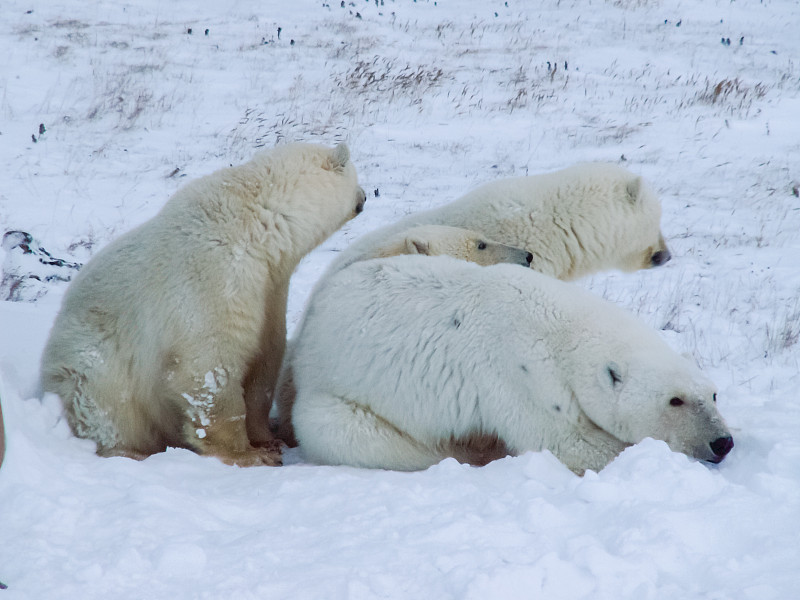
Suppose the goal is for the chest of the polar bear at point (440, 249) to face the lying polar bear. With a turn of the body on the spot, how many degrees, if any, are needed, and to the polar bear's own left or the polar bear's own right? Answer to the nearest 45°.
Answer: approximately 90° to the polar bear's own right

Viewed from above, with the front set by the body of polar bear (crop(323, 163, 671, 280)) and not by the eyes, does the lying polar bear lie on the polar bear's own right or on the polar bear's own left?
on the polar bear's own right

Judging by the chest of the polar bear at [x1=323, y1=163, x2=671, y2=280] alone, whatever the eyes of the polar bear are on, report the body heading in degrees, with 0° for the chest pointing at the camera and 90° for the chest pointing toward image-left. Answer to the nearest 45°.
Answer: approximately 270°

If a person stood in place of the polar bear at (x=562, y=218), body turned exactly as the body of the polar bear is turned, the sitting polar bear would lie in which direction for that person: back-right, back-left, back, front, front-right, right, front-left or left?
back-right

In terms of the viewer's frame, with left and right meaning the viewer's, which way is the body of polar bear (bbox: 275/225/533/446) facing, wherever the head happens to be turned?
facing to the right of the viewer

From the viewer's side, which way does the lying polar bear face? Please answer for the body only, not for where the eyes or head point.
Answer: to the viewer's right

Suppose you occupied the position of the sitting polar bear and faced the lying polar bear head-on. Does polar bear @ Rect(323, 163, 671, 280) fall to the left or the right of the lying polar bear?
left

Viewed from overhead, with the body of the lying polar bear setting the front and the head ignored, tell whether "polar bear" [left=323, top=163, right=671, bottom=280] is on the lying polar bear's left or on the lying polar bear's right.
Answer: on the lying polar bear's left

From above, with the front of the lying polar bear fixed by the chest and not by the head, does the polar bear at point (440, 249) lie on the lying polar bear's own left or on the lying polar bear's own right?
on the lying polar bear's own left

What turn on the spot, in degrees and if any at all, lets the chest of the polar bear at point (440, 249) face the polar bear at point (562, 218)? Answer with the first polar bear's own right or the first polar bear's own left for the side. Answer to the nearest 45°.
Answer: approximately 45° to the first polar bear's own left
